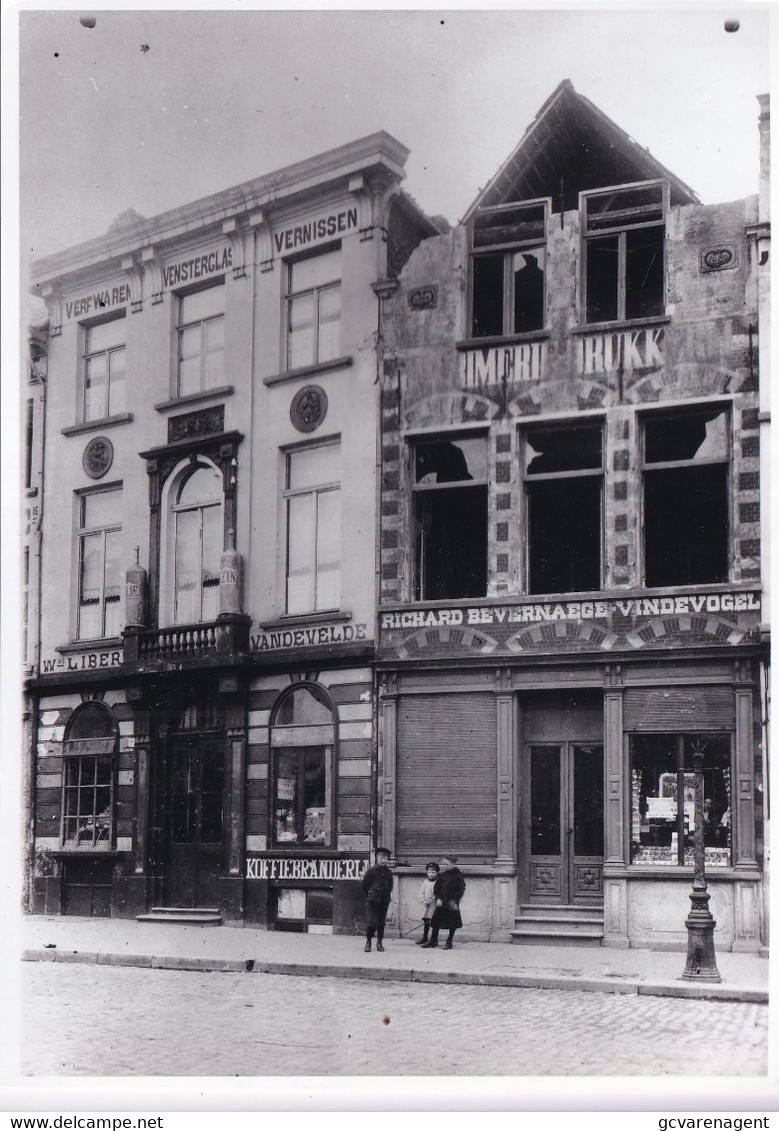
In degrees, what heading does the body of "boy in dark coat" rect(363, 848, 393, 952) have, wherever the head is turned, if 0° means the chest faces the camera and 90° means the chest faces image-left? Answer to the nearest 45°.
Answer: approximately 0°
